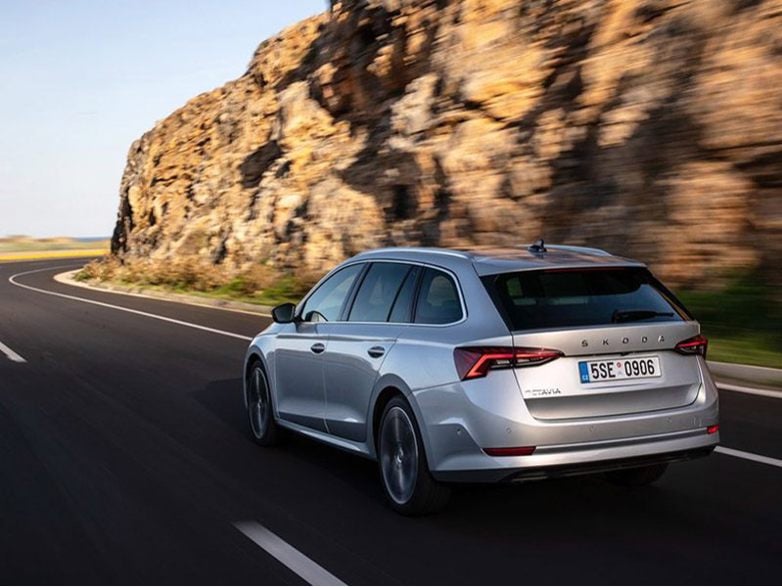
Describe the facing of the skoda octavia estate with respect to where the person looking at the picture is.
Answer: facing away from the viewer and to the left of the viewer
